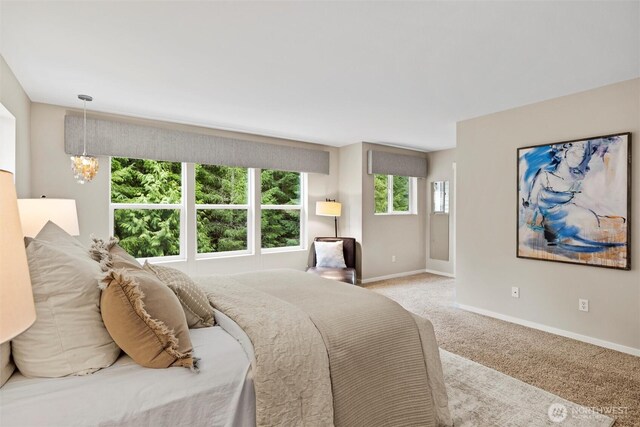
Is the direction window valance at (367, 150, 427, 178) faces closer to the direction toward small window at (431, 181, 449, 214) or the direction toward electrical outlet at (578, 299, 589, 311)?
the electrical outlet

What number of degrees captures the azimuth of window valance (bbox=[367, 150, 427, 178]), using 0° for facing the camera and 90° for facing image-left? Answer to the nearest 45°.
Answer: approximately 315°

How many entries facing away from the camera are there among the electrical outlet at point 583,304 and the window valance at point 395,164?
0

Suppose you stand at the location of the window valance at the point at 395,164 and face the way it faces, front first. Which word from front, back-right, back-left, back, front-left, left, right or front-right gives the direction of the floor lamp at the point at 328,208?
right

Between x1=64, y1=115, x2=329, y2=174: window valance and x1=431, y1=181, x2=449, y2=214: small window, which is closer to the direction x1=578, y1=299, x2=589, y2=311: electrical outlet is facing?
the window valance

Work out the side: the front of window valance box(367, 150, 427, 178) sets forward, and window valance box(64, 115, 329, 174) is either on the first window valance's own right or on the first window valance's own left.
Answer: on the first window valance's own right

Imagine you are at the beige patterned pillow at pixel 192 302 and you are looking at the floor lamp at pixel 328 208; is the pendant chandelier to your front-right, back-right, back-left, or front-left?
front-left

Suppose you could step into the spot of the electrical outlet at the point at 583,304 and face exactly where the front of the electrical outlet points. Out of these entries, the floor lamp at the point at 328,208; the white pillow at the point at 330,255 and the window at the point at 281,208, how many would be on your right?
3

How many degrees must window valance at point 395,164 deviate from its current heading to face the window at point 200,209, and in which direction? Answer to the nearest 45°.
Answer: approximately 90° to its right

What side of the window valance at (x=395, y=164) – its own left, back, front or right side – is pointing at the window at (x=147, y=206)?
right

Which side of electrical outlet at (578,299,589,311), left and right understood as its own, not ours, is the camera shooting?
front

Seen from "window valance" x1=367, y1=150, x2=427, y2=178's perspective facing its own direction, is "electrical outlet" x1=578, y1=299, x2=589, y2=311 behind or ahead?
ahead

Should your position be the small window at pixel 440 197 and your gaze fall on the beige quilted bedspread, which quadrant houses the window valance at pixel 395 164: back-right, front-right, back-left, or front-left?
front-right

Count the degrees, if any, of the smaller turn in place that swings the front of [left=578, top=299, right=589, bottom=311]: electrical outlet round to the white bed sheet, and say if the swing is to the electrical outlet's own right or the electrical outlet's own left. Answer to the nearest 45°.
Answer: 0° — it already faces it

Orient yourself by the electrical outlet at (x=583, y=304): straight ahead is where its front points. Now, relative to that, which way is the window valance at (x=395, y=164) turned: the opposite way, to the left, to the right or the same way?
to the left

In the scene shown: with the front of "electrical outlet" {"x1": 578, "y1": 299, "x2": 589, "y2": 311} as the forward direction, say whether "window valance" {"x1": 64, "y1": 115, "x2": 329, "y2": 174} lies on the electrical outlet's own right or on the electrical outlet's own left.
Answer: on the electrical outlet's own right

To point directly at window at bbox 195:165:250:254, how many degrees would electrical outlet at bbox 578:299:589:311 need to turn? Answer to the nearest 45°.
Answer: approximately 90° to its right
